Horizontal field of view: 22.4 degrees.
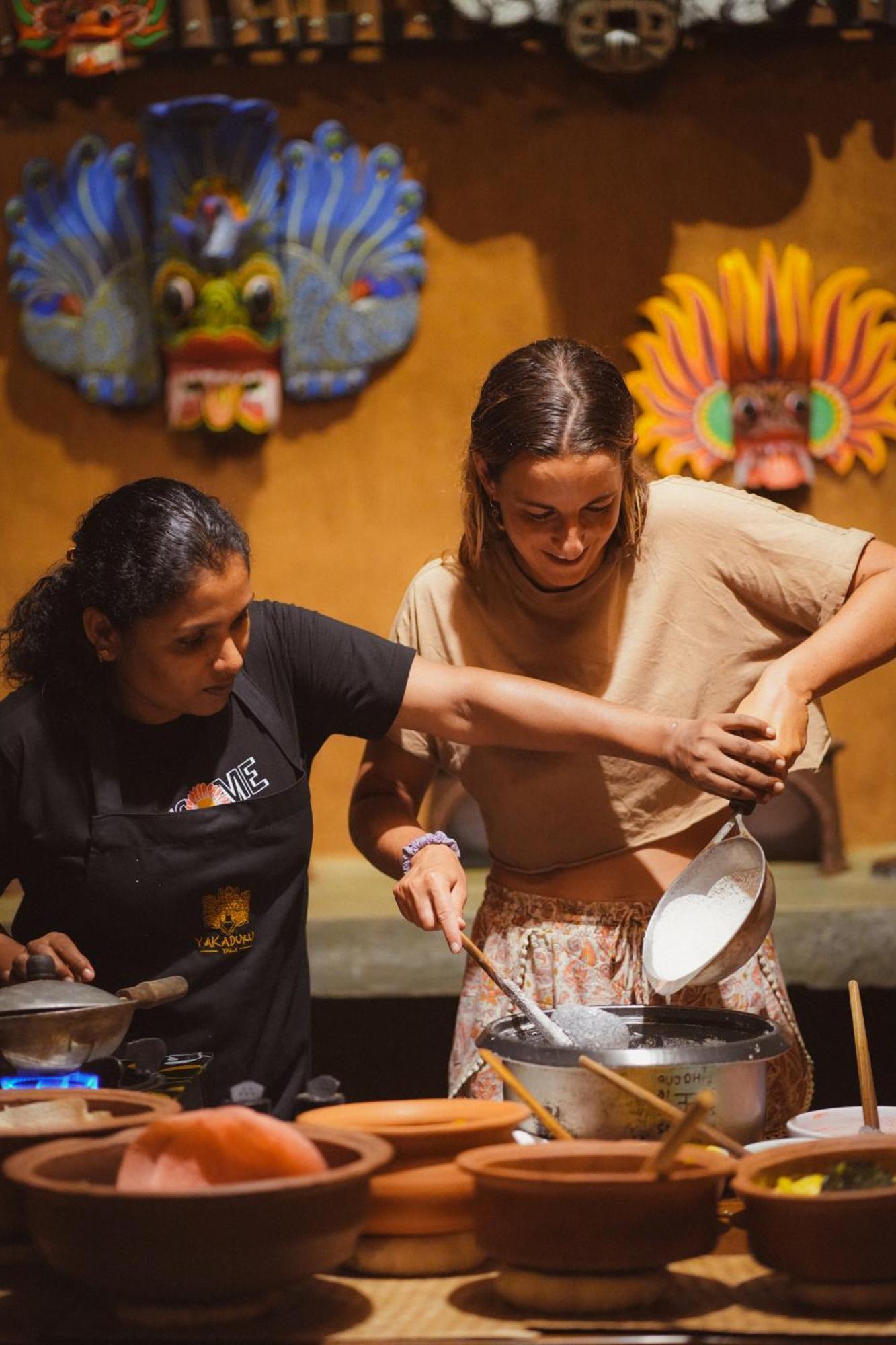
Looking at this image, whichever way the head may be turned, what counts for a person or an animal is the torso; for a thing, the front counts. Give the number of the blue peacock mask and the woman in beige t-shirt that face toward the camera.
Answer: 2

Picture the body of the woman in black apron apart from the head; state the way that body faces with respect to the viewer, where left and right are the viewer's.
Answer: facing the viewer and to the right of the viewer

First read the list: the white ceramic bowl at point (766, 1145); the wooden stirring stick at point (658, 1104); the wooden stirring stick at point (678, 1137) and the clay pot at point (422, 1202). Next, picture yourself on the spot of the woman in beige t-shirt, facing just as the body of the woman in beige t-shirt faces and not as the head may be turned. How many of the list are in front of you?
4

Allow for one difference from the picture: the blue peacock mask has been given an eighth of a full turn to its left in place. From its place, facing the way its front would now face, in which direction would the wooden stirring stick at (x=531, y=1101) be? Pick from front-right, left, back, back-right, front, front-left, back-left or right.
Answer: front-right

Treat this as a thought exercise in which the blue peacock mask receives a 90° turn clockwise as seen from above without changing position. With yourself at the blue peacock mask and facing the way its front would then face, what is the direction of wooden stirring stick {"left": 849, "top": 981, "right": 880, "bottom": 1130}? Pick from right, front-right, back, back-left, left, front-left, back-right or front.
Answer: left

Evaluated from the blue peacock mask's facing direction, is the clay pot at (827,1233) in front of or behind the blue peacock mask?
in front

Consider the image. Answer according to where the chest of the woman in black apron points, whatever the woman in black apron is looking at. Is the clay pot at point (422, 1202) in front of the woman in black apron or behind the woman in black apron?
in front

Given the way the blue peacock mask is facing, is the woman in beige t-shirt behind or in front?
in front

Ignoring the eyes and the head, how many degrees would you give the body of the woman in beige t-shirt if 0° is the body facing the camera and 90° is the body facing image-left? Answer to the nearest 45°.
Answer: approximately 0°

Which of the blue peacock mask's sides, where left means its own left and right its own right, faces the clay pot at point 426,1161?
front
